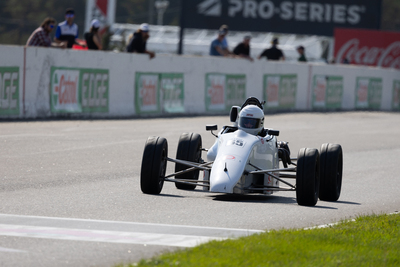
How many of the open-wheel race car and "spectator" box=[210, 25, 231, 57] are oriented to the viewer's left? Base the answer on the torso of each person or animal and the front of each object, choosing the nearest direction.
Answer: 0

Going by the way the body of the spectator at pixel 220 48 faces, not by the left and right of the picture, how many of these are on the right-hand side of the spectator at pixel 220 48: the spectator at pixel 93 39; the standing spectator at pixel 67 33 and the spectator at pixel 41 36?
3

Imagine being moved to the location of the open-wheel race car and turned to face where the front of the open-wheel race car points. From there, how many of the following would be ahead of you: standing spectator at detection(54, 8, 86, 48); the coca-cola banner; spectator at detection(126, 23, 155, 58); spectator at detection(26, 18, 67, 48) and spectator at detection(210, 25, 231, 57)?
0

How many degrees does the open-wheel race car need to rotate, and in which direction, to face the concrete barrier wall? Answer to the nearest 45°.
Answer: approximately 180°

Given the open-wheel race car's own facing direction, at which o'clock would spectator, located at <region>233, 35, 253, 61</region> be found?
The spectator is roughly at 6 o'clock from the open-wheel race car.

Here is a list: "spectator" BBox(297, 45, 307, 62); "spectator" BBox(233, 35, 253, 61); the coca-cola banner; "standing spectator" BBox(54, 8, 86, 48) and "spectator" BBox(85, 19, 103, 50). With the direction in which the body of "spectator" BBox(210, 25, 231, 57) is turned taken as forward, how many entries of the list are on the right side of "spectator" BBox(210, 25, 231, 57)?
2

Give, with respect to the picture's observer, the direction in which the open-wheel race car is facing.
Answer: facing the viewer

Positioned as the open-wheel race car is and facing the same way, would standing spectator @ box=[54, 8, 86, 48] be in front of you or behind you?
behind

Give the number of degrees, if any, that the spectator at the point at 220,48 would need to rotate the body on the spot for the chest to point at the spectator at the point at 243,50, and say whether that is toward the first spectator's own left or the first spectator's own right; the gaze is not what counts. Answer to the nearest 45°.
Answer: approximately 90° to the first spectator's own left

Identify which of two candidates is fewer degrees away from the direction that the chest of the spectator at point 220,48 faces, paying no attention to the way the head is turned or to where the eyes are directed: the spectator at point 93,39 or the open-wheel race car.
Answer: the open-wheel race car

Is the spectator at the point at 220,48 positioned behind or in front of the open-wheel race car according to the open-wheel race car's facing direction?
behind

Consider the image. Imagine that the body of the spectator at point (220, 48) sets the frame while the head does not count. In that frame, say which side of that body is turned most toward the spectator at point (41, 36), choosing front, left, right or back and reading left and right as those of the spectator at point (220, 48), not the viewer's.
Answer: right

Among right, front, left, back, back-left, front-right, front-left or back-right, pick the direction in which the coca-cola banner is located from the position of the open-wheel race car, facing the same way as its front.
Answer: back

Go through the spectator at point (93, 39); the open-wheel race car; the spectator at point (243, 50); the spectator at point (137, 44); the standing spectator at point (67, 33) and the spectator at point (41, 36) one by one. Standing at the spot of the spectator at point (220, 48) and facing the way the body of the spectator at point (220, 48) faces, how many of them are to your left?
1

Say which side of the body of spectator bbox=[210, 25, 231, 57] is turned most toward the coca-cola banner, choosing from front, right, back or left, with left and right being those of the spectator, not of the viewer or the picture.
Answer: left

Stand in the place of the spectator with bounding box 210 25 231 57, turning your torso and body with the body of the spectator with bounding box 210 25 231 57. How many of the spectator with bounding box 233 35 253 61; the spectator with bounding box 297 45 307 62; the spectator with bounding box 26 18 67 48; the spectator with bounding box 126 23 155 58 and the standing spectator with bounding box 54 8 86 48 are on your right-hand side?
3

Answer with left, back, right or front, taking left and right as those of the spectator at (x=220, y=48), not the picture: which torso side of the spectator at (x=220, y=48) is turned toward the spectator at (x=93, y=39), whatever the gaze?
right

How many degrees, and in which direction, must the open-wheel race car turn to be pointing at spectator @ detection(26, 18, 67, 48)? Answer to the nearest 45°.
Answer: approximately 135° to its right

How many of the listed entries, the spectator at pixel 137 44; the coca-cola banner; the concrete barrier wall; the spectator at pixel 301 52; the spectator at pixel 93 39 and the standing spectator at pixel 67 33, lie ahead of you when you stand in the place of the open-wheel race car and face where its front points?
0

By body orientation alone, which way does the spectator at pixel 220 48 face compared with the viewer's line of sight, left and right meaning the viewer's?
facing the viewer and to the right of the viewer

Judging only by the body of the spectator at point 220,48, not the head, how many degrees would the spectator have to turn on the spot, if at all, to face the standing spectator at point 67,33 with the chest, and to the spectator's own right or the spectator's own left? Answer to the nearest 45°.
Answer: approximately 90° to the spectator's own right
